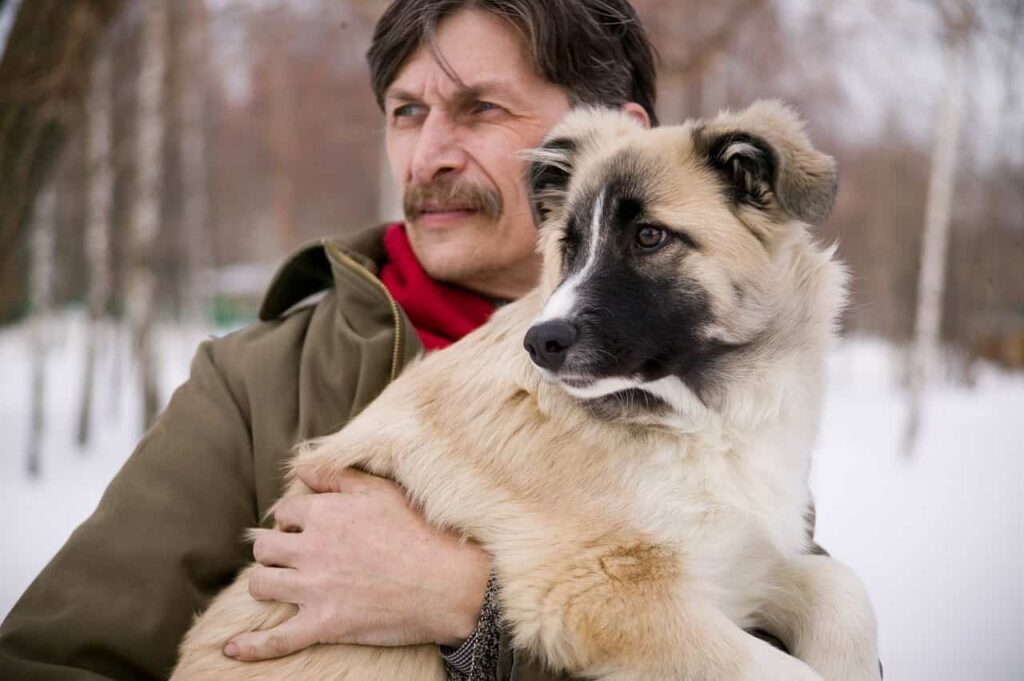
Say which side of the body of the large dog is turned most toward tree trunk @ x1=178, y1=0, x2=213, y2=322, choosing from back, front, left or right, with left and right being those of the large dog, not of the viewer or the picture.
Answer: back

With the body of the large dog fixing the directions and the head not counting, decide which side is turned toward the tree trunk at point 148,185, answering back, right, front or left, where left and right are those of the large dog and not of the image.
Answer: back

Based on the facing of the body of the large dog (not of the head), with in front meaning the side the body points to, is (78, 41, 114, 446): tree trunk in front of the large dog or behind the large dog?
behind

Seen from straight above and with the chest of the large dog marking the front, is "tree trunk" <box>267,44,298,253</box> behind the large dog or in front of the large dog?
behind

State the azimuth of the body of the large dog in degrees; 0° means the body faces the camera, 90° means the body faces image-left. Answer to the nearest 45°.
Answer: approximately 315°
